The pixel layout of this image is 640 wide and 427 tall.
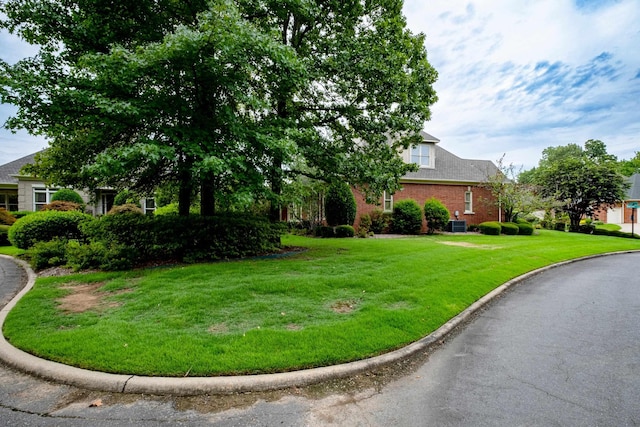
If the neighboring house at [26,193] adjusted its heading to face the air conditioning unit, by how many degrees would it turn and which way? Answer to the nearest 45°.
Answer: approximately 45° to its left

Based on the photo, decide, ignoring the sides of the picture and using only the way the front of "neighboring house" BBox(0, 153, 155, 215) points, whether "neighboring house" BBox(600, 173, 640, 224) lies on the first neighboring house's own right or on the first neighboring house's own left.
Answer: on the first neighboring house's own left

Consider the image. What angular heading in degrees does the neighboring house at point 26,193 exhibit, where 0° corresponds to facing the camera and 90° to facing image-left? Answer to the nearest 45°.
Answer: approximately 0°

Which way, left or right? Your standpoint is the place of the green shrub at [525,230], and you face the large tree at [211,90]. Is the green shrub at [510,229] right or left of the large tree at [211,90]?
right

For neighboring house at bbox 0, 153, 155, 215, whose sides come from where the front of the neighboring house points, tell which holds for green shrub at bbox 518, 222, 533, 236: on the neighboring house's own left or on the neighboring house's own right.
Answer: on the neighboring house's own left

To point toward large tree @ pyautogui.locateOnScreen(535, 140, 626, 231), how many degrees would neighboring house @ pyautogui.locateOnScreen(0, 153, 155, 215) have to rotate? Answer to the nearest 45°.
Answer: approximately 45° to its left

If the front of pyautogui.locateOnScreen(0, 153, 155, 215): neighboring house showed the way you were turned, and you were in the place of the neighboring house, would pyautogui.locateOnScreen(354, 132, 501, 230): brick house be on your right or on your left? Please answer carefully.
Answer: on your left

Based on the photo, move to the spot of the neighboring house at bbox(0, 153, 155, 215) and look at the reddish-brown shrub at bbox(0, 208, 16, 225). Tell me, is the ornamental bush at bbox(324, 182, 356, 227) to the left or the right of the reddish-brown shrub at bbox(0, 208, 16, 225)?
left

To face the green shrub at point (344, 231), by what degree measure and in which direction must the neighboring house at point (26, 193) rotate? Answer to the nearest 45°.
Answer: approximately 45° to its left
